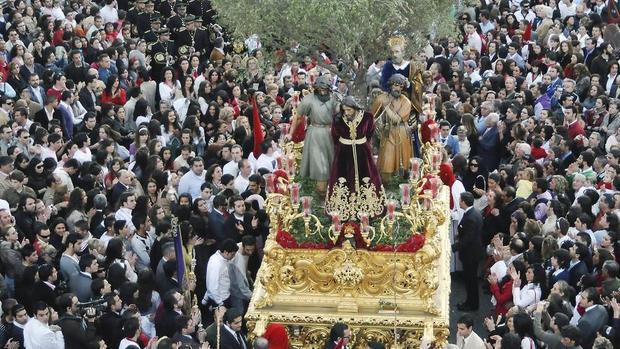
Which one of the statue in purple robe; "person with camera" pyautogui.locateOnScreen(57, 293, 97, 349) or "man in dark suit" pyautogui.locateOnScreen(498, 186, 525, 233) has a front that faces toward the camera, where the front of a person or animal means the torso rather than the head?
the statue in purple robe

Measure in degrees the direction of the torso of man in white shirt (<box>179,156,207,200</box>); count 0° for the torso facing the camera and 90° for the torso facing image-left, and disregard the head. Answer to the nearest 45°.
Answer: approximately 315°

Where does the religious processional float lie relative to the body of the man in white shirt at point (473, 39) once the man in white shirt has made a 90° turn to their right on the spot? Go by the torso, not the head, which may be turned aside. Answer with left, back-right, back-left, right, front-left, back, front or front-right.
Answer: back-left

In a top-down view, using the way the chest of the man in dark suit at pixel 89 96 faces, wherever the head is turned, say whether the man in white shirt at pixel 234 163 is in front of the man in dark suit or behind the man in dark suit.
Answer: in front

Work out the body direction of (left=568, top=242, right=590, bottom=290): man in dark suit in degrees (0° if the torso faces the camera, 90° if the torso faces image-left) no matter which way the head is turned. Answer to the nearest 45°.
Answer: approximately 45°

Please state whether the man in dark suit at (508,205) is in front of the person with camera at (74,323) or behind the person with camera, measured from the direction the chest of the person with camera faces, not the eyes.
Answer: in front

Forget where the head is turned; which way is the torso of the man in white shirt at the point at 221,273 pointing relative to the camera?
to the viewer's right

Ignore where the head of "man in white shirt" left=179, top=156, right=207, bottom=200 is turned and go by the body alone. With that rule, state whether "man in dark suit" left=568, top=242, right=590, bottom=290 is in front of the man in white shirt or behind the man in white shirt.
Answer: in front

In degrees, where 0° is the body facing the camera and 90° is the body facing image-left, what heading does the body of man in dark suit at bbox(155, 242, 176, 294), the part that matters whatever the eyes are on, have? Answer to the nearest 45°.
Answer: approximately 270°

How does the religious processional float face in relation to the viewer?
toward the camera
